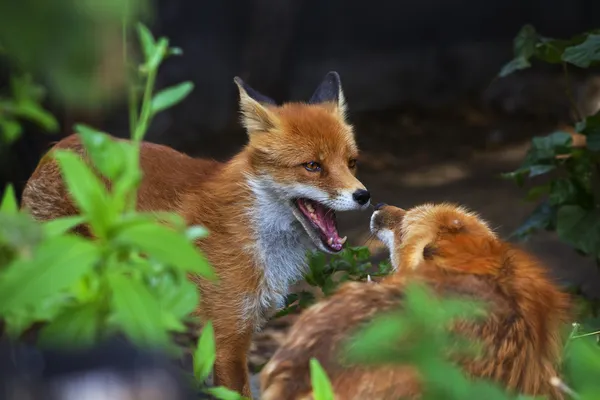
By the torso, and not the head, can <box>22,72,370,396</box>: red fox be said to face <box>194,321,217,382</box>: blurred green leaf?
no

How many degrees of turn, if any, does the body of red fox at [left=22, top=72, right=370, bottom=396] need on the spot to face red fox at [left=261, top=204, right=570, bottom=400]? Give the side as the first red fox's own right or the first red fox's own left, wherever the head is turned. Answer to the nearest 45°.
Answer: approximately 45° to the first red fox's own right

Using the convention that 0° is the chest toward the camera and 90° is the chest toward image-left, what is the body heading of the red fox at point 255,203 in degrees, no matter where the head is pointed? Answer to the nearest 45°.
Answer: approximately 315°

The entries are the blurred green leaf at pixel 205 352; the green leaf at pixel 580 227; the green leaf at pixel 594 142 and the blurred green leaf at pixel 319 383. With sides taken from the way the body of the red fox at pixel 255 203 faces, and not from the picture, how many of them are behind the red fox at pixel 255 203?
0
